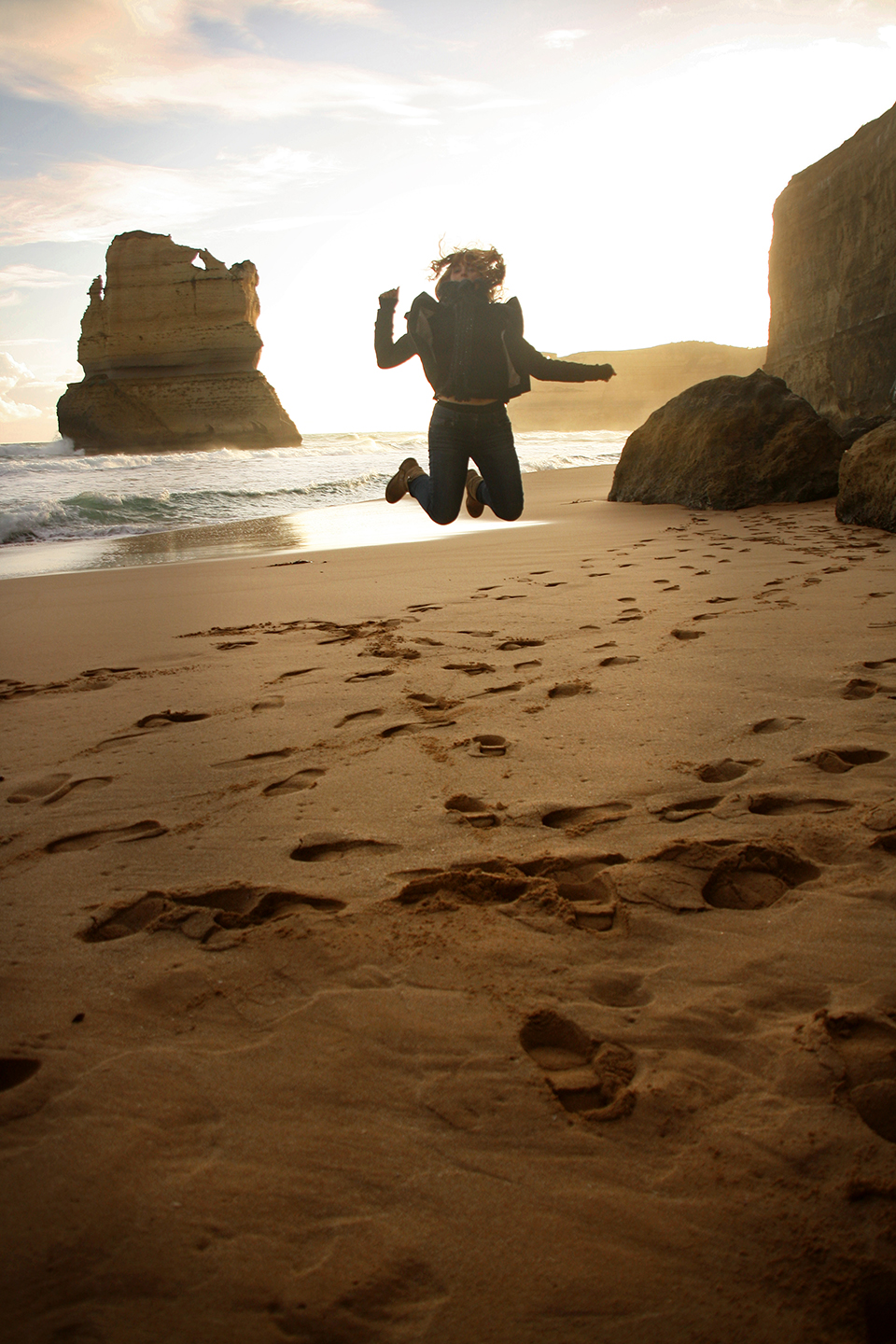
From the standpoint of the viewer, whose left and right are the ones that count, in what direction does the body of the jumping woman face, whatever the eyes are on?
facing the viewer

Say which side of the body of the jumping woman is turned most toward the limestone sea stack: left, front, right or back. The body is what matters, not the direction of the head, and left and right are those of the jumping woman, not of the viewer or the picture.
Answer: back

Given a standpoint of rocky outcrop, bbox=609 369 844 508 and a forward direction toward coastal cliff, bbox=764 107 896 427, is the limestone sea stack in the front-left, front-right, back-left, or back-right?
front-left

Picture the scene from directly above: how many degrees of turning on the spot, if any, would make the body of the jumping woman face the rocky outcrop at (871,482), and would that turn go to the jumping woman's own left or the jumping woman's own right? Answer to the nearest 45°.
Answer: approximately 135° to the jumping woman's own left

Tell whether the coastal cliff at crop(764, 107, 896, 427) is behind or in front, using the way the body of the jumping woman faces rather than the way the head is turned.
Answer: behind

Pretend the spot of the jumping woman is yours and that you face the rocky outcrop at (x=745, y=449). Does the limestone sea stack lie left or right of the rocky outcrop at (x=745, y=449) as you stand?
left

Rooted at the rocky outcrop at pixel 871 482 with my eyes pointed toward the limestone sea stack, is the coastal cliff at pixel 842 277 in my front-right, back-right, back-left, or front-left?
front-right
